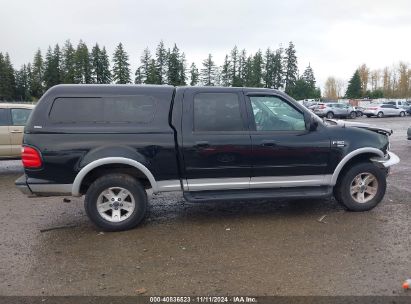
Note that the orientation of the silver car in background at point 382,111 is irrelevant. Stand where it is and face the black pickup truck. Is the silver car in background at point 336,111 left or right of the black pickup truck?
right

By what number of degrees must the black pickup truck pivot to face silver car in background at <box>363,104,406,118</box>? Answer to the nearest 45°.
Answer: approximately 45° to its left

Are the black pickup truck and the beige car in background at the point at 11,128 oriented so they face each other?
no

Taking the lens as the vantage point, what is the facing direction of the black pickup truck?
facing to the right of the viewer

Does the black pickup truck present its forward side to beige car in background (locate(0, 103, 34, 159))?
no

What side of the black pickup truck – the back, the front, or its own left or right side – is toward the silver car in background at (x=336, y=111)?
left
